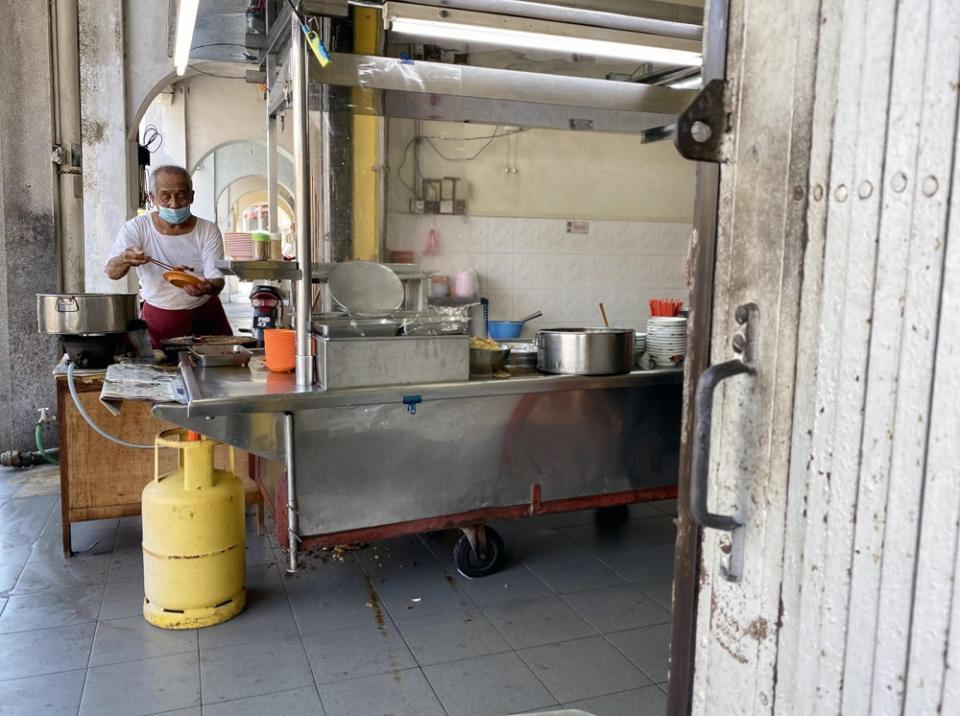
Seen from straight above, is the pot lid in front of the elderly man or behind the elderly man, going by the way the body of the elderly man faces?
in front

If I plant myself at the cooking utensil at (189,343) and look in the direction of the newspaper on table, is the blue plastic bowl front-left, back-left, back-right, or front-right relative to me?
back-left

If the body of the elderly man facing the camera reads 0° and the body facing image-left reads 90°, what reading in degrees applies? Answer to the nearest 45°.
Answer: approximately 0°

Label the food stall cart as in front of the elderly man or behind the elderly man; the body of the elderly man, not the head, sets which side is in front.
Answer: in front

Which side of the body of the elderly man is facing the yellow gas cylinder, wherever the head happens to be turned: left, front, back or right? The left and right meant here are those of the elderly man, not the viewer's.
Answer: front

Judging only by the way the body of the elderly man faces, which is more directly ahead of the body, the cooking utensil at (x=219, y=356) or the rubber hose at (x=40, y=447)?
the cooking utensil

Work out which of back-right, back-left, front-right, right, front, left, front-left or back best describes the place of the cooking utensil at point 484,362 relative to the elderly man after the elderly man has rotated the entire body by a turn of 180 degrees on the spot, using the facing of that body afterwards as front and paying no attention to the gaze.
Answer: back-right

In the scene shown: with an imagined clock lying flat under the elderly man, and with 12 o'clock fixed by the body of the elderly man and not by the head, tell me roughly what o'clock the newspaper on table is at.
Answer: The newspaper on table is roughly at 12 o'clock from the elderly man.

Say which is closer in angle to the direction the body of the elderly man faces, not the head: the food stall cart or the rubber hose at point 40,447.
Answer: the food stall cart

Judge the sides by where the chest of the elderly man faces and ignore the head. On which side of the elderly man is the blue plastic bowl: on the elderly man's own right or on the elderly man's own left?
on the elderly man's own left
